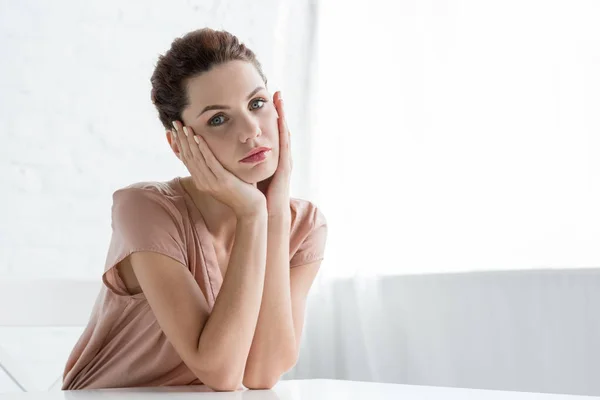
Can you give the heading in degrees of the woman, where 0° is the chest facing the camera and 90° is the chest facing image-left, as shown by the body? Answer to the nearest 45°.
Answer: approximately 315°
